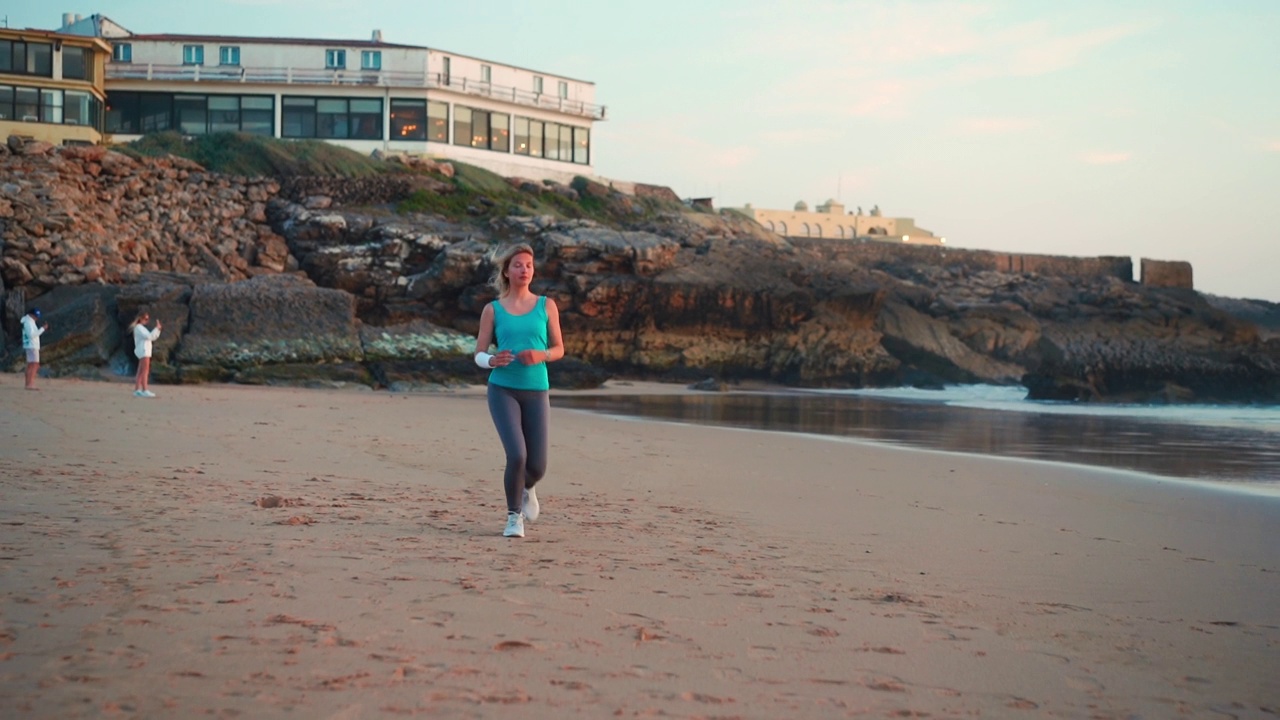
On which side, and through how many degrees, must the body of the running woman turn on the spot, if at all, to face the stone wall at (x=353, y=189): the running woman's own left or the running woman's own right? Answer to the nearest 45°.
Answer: approximately 180°

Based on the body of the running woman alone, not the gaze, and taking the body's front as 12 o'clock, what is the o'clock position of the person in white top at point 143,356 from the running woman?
The person in white top is roughly at 5 o'clock from the running woman.

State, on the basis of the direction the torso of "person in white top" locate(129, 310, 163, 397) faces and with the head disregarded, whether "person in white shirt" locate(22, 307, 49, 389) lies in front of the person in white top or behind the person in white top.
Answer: behind

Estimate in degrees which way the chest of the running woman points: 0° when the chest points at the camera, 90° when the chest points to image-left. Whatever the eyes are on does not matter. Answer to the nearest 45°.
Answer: approximately 0°

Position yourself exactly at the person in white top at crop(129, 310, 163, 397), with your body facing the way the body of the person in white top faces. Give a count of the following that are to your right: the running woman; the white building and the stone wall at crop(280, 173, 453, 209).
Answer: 1

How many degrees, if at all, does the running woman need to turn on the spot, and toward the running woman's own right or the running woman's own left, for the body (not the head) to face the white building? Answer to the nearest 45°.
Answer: approximately 180°

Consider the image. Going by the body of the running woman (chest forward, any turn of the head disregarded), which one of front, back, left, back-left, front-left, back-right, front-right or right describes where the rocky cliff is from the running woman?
back

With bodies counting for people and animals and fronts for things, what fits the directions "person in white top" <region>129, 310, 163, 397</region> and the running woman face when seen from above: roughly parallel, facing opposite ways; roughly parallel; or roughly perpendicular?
roughly perpendicular
